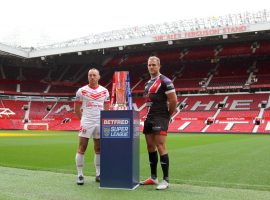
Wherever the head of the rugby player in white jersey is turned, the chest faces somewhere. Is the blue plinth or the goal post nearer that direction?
the blue plinth

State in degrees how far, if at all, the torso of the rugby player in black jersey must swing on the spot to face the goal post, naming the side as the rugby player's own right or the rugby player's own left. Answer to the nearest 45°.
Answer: approximately 135° to the rugby player's own right

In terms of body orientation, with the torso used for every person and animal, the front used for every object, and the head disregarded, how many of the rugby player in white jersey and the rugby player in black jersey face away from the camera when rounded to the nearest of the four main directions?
0

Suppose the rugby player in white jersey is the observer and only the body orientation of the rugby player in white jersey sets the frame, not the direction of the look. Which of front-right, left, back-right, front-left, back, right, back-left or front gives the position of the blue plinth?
front-left

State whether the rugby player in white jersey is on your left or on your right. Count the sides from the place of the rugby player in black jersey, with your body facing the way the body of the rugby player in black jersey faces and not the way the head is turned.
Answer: on your right

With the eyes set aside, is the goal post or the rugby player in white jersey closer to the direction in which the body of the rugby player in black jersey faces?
the rugby player in white jersey

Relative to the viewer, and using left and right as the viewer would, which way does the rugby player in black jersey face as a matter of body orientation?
facing the viewer and to the left of the viewer

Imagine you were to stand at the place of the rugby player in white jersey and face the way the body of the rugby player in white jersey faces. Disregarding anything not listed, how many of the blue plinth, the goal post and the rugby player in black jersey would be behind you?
1

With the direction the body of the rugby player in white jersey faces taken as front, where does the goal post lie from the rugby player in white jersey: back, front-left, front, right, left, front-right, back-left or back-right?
back

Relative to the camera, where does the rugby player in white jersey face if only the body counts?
toward the camera
